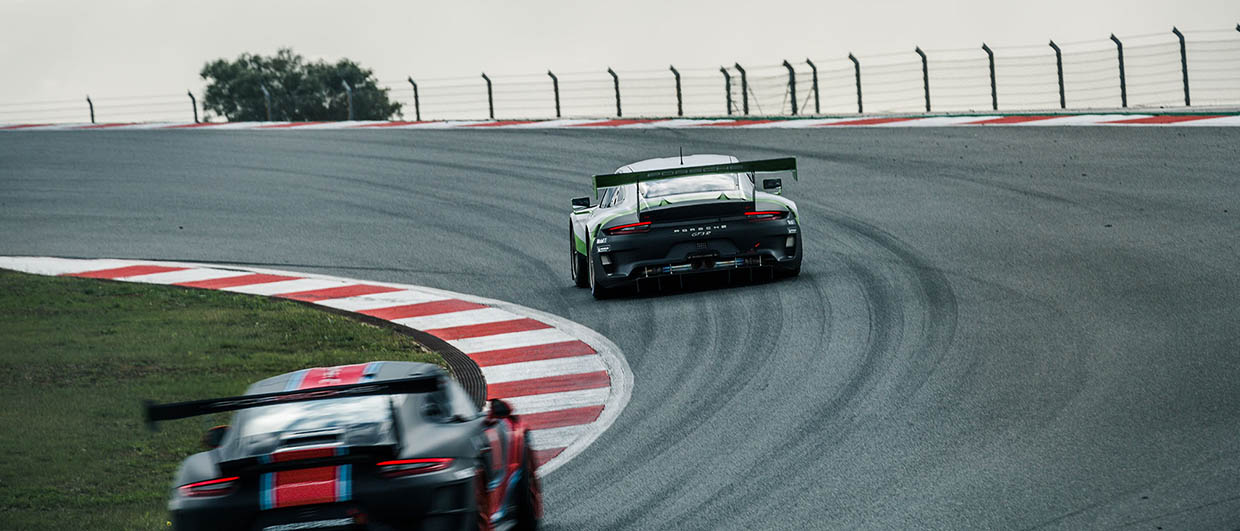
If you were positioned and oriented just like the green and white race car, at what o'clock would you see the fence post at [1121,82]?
The fence post is roughly at 1 o'clock from the green and white race car.

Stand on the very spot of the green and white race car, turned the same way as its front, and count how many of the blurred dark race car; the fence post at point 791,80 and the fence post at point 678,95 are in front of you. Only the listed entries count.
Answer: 2

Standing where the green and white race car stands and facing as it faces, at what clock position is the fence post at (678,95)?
The fence post is roughly at 12 o'clock from the green and white race car.

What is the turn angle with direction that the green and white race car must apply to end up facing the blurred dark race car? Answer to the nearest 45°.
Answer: approximately 180°

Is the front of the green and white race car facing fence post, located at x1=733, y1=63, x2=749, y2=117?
yes

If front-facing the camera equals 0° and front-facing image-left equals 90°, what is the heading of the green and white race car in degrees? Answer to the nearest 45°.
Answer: approximately 180°

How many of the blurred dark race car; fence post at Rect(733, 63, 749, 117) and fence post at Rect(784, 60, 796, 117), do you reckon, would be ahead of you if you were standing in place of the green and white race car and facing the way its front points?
2

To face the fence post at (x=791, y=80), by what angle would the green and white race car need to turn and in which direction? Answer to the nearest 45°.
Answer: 0° — it already faces it

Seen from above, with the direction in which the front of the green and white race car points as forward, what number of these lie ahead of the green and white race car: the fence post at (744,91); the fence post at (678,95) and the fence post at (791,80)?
3
